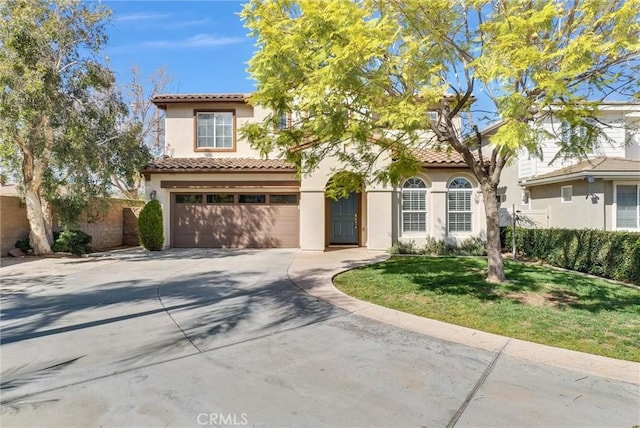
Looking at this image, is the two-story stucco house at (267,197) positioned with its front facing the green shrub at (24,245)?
no

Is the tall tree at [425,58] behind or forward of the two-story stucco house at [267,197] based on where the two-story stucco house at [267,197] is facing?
forward

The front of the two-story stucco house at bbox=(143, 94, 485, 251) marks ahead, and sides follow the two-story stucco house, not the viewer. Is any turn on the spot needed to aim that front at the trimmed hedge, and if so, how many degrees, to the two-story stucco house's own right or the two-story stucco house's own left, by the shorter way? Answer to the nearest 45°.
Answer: approximately 45° to the two-story stucco house's own left

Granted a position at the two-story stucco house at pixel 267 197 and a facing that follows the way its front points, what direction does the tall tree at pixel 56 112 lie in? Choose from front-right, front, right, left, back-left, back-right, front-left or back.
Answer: front-right

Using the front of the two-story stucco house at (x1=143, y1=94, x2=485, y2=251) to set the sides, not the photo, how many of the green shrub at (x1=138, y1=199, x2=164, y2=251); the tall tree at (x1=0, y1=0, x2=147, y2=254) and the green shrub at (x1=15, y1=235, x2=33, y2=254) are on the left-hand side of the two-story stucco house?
0

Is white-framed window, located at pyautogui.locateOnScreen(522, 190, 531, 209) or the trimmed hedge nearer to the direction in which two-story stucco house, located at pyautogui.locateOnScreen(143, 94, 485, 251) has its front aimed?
the trimmed hedge

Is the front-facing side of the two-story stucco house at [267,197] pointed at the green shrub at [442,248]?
no

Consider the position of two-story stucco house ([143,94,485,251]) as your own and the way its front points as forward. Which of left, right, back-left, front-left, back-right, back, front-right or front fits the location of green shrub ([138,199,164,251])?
right

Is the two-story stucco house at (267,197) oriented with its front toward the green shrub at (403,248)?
no

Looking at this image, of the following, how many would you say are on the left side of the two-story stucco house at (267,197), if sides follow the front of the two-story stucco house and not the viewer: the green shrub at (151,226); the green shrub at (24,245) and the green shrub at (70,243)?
0

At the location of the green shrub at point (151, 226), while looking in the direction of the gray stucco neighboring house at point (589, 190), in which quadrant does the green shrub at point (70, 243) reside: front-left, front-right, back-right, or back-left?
back-right

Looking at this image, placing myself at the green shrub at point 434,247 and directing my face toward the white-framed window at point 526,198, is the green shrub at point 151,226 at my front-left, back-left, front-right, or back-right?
back-left

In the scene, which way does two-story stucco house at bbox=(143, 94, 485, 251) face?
toward the camera

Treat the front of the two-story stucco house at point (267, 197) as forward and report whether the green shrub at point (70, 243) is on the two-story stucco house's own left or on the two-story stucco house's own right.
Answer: on the two-story stucco house's own right

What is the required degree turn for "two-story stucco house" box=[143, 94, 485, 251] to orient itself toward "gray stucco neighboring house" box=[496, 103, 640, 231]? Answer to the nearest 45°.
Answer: approximately 90° to its left

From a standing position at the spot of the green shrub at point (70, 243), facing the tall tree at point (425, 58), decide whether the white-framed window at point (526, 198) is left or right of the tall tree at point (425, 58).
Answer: left

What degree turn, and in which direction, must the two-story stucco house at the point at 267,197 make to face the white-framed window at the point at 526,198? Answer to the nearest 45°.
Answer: approximately 90° to its left

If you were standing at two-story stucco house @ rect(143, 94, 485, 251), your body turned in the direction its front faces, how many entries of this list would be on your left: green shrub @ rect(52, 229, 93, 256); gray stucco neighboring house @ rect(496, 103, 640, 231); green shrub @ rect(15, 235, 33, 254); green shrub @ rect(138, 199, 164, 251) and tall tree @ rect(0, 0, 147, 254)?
1

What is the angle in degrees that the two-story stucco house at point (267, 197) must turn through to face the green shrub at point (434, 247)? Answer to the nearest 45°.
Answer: approximately 90° to its left

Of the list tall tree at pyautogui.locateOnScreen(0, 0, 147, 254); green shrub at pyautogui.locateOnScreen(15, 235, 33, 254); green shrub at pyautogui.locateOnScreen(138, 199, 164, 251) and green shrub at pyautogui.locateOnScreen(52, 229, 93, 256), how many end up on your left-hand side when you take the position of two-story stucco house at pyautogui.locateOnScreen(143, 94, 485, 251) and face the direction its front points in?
0

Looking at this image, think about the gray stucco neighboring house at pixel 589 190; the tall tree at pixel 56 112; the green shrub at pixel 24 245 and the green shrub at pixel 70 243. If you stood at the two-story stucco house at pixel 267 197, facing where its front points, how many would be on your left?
1
